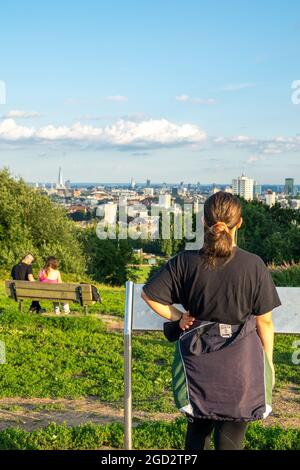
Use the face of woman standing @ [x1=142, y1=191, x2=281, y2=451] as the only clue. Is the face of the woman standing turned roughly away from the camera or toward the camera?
away from the camera

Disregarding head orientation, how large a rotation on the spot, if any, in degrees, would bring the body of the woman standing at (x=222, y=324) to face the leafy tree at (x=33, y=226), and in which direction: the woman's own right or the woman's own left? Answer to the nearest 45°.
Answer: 0° — they already face it

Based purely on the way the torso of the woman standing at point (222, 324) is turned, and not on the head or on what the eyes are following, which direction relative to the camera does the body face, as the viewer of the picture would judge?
away from the camera
